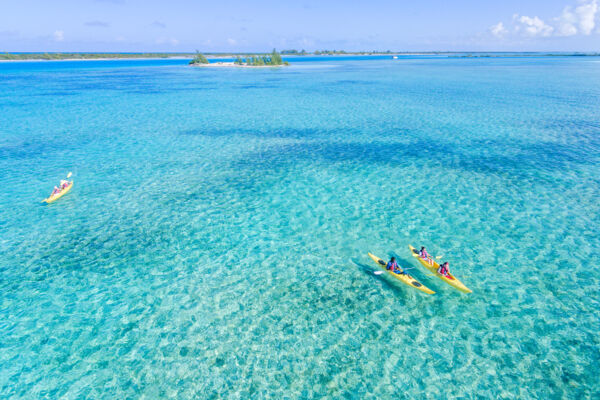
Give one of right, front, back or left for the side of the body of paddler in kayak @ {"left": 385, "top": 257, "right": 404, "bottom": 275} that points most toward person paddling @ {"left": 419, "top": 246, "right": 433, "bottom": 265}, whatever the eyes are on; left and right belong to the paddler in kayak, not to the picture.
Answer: left

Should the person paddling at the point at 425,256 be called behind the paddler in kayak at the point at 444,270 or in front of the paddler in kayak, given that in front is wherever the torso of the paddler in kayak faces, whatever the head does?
behind

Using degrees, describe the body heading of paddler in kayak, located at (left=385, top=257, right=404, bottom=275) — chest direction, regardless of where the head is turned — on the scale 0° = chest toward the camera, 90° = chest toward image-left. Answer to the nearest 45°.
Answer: approximately 315°

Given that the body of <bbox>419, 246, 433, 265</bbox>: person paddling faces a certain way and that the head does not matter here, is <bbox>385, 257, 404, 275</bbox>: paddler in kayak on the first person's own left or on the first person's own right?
on the first person's own right

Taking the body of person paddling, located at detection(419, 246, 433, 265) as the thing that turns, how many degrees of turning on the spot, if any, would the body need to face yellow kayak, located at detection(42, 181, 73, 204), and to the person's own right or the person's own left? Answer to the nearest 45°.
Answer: approximately 135° to the person's own right

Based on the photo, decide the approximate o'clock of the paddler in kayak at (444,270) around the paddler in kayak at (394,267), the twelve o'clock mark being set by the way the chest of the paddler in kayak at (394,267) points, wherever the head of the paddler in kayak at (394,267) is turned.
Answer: the paddler in kayak at (444,270) is roughly at 10 o'clock from the paddler in kayak at (394,267).

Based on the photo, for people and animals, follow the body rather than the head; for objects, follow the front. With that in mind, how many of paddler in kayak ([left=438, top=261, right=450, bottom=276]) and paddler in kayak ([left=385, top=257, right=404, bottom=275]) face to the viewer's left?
0
